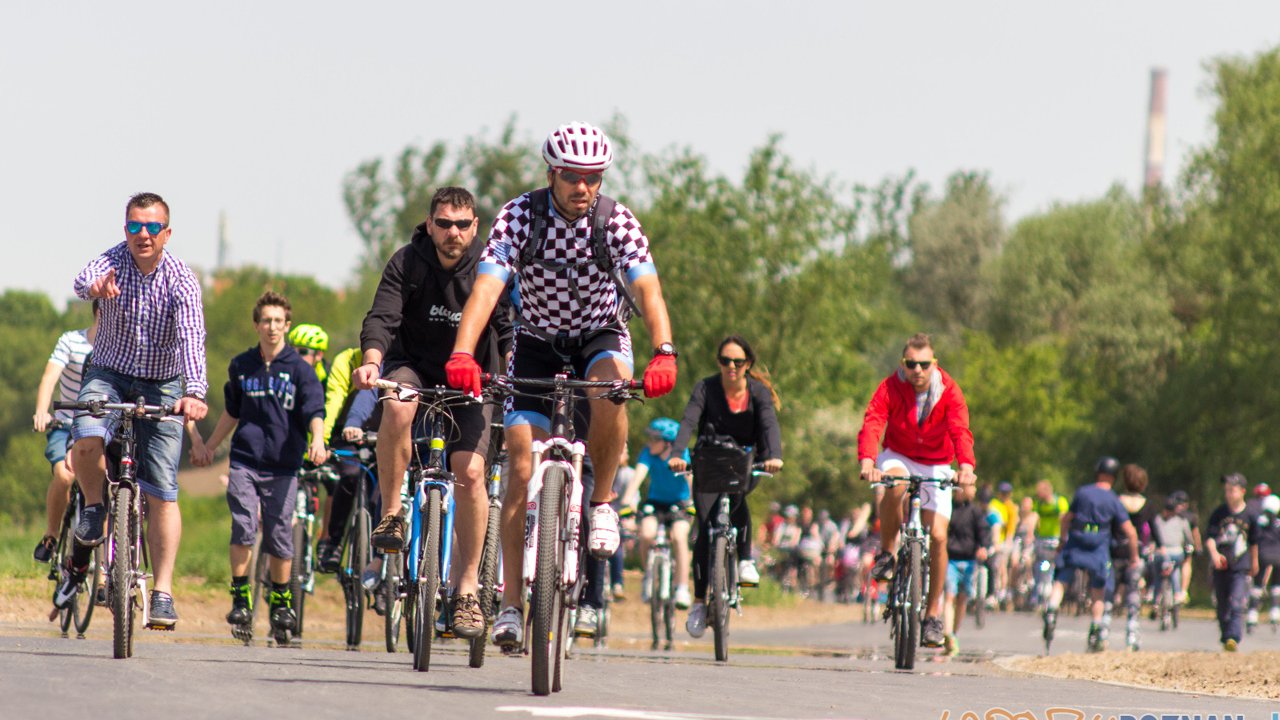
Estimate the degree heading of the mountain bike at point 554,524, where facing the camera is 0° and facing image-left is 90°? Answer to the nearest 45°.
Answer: approximately 0°

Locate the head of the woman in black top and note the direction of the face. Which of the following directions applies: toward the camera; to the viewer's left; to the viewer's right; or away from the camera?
toward the camera

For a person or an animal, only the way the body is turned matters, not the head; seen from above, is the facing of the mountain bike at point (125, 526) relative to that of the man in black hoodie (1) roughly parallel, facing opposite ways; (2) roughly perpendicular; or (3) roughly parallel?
roughly parallel

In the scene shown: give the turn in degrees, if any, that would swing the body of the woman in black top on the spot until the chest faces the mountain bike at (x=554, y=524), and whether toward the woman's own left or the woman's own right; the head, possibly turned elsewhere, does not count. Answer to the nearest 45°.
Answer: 0° — they already face it

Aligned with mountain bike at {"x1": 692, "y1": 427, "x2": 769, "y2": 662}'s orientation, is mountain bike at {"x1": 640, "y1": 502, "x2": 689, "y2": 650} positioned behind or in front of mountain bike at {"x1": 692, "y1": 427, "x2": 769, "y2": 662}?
behind

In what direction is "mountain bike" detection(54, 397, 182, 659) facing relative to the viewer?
toward the camera

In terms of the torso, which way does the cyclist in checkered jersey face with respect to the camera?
toward the camera

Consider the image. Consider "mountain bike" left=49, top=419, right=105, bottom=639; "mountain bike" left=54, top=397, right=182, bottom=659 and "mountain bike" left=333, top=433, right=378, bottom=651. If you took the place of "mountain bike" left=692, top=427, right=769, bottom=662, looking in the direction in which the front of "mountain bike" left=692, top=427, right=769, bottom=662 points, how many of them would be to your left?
0

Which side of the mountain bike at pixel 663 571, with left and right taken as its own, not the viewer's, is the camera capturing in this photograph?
front

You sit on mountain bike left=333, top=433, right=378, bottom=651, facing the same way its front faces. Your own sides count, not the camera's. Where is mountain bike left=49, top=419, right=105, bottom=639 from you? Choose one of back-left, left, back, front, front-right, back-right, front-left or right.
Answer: right

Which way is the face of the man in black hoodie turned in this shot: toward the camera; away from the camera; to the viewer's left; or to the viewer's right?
toward the camera

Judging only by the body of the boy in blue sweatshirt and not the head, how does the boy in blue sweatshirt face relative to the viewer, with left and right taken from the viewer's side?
facing the viewer

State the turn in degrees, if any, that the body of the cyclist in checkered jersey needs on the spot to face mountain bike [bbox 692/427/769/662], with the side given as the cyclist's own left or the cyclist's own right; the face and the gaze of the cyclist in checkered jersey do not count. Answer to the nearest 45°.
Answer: approximately 180°

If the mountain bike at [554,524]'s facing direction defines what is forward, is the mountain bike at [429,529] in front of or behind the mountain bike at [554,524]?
behind

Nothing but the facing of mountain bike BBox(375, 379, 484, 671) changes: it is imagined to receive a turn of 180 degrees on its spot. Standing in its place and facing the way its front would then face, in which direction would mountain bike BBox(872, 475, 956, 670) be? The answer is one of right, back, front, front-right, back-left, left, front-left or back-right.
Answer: front-right

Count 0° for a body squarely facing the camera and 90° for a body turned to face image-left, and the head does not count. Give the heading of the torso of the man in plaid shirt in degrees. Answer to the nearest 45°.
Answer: approximately 0°

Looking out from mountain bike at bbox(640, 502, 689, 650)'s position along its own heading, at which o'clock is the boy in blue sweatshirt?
The boy in blue sweatshirt is roughly at 1 o'clock from the mountain bike.

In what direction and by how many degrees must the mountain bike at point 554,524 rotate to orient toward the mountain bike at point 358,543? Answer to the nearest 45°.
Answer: approximately 180°

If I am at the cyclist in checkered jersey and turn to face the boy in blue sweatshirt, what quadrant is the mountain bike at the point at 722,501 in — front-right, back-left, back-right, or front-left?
front-right

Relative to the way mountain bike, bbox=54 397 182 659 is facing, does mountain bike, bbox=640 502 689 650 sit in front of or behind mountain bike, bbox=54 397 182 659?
behind

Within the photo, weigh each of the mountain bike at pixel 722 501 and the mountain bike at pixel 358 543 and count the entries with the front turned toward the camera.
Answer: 2
